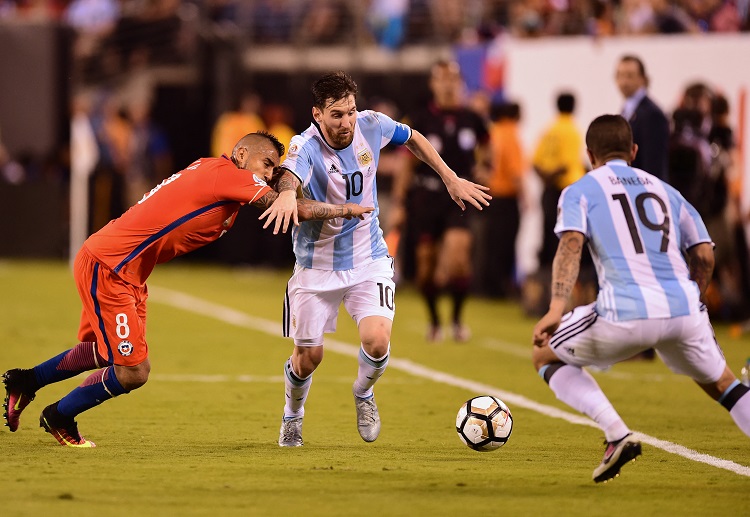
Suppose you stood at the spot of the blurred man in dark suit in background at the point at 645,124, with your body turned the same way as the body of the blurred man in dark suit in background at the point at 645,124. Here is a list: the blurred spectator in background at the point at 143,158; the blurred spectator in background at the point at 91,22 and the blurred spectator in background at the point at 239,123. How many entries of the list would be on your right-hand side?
3

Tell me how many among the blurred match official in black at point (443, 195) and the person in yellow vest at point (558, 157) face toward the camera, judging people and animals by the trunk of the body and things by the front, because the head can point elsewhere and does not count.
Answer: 1

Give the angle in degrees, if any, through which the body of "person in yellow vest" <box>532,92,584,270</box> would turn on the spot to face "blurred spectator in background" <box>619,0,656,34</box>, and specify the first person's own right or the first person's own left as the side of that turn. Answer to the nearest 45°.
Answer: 0° — they already face them

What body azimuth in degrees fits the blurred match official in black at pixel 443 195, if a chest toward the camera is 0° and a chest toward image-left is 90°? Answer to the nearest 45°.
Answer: approximately 0°

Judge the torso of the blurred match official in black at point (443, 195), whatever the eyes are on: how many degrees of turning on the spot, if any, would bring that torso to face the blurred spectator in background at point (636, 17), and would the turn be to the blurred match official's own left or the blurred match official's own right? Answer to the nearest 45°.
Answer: approximately 135° to the blurred match official's own left

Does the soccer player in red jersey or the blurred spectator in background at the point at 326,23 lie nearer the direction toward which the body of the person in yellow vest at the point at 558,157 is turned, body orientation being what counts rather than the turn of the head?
the blurred spectator in background

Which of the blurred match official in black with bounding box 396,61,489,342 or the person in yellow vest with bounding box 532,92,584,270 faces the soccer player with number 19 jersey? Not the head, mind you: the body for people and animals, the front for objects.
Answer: the blurred match official in black

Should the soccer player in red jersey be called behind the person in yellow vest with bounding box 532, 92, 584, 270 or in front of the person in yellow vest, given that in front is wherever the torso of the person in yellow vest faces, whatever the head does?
behind

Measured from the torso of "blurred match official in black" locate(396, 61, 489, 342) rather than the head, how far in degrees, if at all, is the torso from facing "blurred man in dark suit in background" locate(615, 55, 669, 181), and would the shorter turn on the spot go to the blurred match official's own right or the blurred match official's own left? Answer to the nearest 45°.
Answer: approximately 45° to the blurred match official's own left

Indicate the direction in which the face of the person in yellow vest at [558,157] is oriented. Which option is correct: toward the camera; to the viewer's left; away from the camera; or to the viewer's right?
away from the camera
